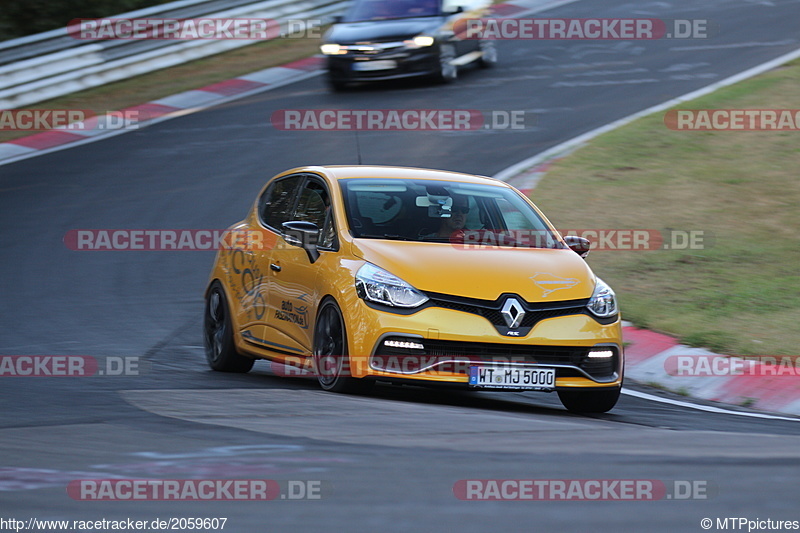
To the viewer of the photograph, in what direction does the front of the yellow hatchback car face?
facing the viewer and to the right of the viewer

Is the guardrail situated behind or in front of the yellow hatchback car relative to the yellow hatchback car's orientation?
behind

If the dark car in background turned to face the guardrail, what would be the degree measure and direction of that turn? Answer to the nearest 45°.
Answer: approximately 45° to its right

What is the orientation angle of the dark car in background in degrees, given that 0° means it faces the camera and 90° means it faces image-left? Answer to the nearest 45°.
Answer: approximately 45°

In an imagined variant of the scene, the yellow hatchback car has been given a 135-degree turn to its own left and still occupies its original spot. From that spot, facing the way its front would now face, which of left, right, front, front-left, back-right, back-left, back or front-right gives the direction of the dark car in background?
front
